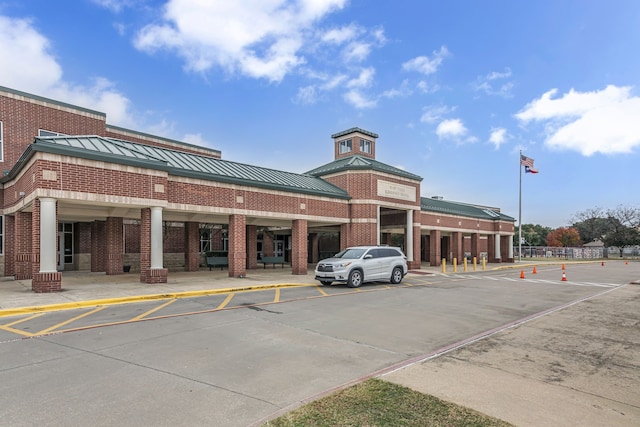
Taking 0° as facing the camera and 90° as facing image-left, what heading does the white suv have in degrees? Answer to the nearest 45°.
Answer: approximately 45°

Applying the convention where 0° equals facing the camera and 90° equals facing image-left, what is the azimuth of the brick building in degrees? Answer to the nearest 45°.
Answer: approximately 315°

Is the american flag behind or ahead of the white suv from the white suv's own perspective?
behind

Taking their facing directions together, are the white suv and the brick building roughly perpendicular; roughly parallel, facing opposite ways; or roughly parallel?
roughly perpendicular
